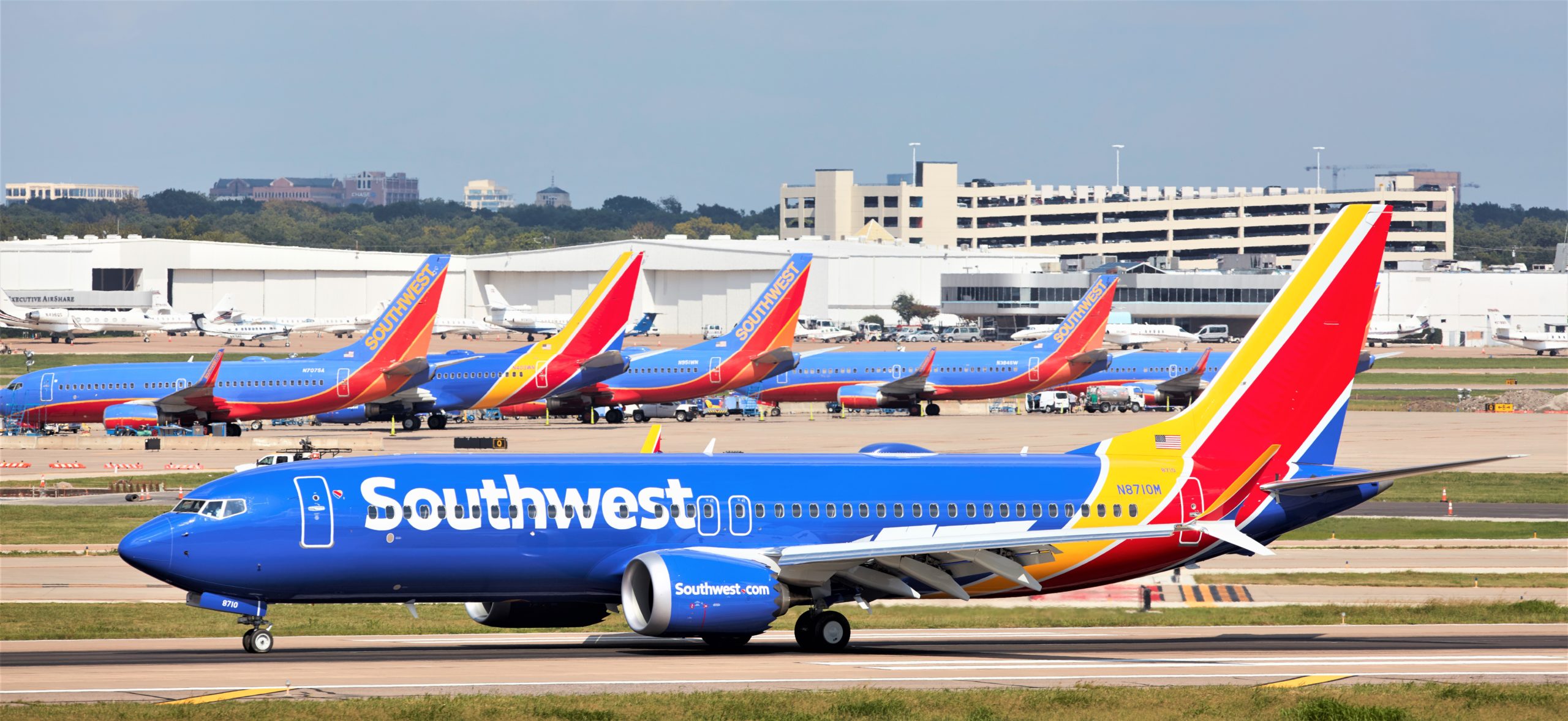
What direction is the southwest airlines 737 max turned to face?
to the viewer's left
